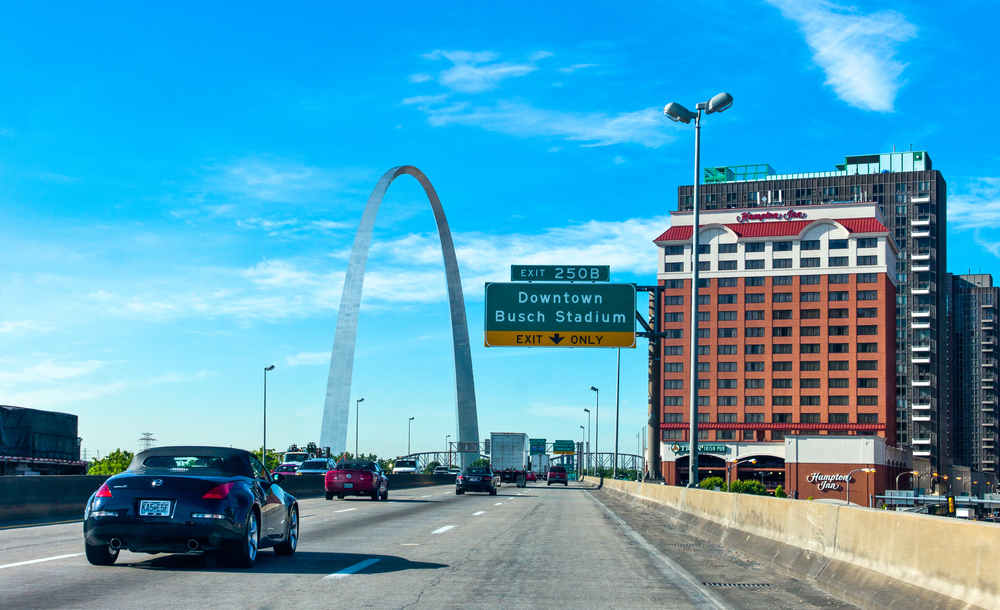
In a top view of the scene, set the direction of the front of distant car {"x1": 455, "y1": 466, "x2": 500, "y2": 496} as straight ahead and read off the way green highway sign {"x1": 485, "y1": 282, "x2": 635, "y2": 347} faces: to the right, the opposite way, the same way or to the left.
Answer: the opposite way

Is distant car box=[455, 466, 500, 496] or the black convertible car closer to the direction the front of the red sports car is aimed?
the distant car

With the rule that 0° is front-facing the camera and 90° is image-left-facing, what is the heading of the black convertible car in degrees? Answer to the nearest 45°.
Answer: approximately 225°

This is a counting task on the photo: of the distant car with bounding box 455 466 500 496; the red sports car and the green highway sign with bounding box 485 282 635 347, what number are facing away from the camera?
2

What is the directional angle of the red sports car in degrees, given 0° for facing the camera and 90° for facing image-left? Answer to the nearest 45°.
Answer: approximately 180°

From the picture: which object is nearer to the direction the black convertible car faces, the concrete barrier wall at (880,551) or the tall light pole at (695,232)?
the tall light pole

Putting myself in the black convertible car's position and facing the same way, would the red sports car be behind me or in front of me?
in front

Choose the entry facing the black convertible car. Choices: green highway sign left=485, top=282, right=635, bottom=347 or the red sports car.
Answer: the green highway sign

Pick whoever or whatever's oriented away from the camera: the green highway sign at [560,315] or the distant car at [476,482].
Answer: the distant car

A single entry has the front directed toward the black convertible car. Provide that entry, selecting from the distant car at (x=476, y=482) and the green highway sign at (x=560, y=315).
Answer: the green highway sign

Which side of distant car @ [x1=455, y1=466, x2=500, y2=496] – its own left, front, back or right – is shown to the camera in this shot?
back

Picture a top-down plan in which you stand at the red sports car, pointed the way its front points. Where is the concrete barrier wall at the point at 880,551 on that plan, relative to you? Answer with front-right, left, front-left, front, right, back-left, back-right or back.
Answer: back
